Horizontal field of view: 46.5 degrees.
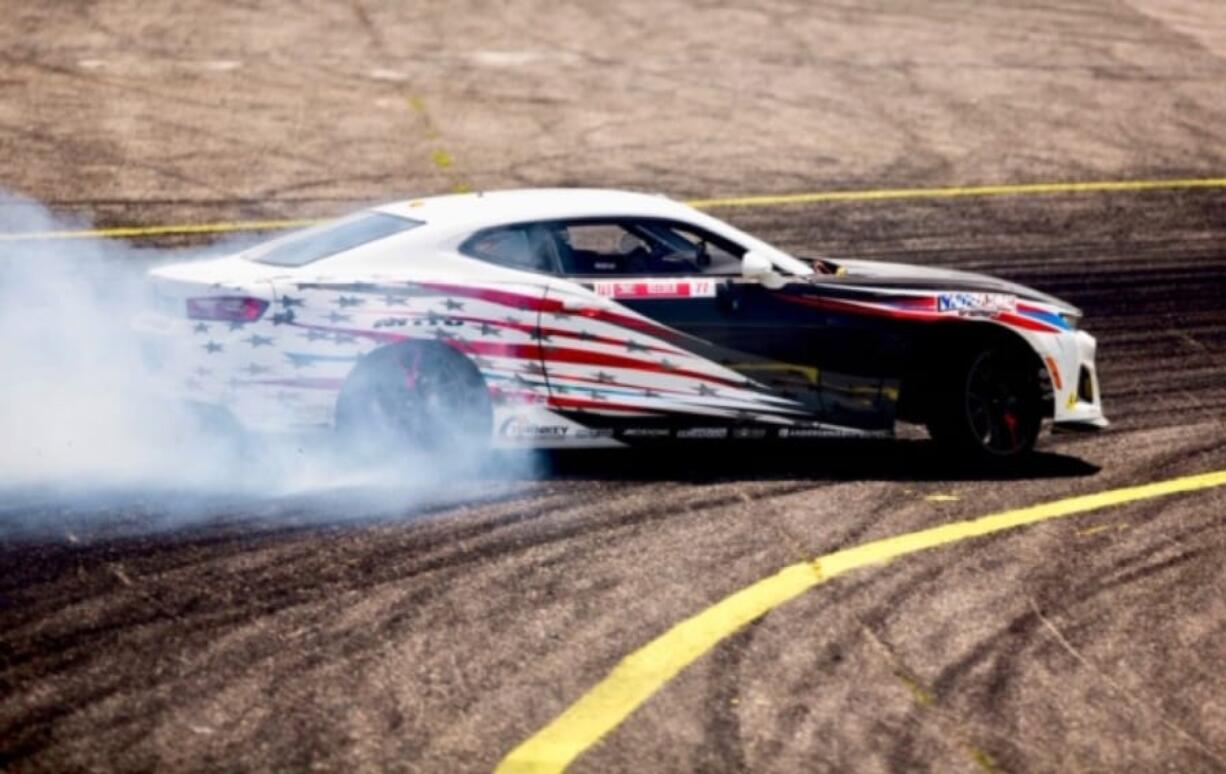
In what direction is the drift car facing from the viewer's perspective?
to the viewer's right
